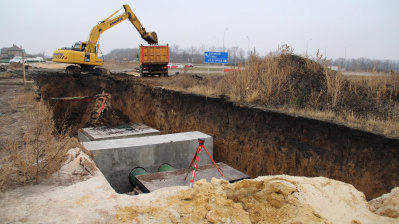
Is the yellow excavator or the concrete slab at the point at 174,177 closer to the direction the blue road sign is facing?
the concrete slab

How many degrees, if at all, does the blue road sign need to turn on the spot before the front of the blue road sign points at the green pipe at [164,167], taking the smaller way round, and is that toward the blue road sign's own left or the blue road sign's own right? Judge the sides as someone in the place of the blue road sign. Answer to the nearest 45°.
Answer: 0° — it already faces it

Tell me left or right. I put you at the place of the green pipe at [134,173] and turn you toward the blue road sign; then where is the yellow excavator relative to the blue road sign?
left

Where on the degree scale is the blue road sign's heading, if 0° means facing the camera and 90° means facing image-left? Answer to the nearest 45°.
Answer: approximately 0°

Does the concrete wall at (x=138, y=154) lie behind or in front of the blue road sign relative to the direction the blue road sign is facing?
in front

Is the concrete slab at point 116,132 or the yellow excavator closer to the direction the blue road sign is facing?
the concrete slab

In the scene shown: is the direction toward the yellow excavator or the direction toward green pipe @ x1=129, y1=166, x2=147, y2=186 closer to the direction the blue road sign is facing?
the green pipe

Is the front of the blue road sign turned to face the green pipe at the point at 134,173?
yes

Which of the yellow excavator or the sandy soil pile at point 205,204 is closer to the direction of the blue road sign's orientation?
the sandy soil pile

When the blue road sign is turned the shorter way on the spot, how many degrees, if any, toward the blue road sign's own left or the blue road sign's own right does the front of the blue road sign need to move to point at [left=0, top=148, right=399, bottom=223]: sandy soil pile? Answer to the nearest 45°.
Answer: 0° — it already faces it

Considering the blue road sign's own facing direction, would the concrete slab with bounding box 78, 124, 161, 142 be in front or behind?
in front

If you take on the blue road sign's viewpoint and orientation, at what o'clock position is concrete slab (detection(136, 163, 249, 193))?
The concrete slab is roughly at 12 o'clock from the blue road sign.
